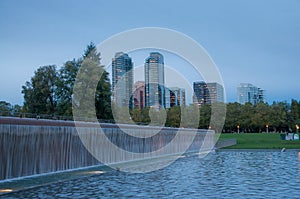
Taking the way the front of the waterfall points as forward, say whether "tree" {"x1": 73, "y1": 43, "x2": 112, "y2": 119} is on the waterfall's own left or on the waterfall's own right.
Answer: on the waterfall's own left

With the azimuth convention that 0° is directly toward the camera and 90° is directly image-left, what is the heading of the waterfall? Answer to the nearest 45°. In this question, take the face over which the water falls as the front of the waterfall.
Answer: approximately 315°

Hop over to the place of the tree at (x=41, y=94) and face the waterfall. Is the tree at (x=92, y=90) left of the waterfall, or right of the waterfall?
left

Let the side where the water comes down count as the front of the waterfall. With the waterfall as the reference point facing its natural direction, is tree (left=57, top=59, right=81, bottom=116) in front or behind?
behind

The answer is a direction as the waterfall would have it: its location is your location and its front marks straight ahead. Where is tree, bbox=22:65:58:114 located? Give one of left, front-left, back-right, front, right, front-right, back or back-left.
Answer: back-left
